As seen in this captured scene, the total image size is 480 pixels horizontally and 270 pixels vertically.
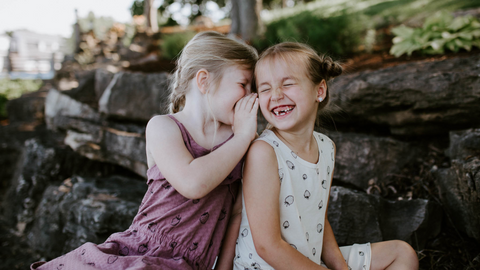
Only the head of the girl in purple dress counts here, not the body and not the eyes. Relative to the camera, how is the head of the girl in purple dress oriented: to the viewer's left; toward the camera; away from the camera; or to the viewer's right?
to the viewer's right

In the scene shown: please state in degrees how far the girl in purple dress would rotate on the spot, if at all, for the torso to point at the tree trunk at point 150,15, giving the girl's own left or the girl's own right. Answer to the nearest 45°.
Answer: approximately 135° to the girl's own left

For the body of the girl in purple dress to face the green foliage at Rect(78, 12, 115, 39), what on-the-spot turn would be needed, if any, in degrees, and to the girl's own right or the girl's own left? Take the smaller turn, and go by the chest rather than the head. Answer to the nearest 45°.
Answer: approximately 135° to the girl's own left

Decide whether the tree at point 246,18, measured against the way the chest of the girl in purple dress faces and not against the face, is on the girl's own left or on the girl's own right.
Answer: on the girl's own left

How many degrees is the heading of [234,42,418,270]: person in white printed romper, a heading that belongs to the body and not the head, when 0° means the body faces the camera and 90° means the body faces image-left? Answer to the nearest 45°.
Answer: approximately 315°

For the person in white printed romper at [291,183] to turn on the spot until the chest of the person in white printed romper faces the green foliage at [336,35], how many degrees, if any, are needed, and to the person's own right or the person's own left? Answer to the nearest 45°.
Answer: approximately 135° to the person's own left

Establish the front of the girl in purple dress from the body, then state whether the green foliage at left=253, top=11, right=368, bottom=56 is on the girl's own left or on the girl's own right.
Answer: on the girl's own left

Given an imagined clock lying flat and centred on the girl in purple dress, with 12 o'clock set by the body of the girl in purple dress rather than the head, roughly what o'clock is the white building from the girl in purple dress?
The white building is roughly at 7 o'clock from the girl in purple dress.

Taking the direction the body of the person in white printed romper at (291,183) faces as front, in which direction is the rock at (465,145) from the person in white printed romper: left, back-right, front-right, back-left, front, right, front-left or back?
left

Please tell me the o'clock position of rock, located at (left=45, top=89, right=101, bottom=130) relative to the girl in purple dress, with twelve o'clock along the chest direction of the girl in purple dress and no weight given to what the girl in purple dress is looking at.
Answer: The rock is roughly at 7 o'clock from the girl in purple dress.

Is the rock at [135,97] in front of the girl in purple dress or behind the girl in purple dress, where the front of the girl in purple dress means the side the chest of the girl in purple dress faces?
behind

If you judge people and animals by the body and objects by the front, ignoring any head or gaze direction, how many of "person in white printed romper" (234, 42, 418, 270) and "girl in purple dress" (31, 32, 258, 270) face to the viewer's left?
0

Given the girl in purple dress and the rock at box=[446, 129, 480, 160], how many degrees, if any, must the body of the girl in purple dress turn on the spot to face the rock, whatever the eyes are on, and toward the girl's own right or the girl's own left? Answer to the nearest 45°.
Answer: approximately 45° to the girl's own left

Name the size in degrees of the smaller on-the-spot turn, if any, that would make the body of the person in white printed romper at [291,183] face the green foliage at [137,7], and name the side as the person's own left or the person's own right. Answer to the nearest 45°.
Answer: approximately 180°

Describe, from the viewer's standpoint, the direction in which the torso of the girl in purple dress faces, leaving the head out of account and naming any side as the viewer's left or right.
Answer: facing the viewer and to the right of the viewer

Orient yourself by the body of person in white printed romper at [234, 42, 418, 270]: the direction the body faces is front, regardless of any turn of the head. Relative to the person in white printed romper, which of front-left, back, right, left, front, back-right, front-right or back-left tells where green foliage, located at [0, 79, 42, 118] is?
back

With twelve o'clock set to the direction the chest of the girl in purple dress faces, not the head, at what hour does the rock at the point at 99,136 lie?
The rock is roughly at 7 o'clock from the girl in purple dress.
